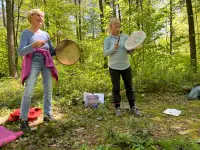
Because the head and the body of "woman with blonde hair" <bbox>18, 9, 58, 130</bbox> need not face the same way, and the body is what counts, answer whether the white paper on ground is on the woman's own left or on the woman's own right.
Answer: on the woman's own left

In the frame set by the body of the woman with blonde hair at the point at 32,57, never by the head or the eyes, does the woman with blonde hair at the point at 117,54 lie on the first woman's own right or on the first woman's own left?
on the first woman's own left

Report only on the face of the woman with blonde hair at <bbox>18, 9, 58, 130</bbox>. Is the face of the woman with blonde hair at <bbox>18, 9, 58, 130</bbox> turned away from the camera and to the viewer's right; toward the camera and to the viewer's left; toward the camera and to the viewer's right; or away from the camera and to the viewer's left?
toward the camera and to the viewer's right

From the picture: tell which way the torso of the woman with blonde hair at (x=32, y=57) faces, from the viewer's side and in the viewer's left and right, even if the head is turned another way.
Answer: facing the viewer and to the right of the viewer
